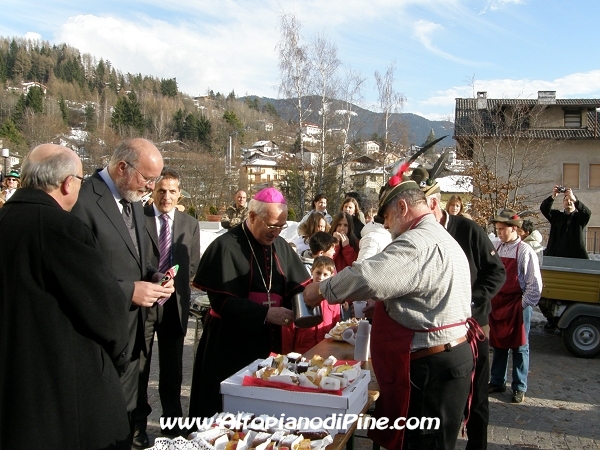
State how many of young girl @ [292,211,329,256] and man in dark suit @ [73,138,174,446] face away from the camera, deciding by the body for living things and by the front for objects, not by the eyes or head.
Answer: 0

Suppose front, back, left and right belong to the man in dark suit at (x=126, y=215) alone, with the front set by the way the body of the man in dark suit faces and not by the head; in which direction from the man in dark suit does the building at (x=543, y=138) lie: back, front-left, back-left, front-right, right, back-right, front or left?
left

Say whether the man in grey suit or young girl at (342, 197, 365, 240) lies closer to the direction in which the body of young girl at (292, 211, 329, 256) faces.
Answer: the man in grey suit

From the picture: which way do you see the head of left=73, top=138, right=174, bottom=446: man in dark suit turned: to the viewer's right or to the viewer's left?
to the viewer's right

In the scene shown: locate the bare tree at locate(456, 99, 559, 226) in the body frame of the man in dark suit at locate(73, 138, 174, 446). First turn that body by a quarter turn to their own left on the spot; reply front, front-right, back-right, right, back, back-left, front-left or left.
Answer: front

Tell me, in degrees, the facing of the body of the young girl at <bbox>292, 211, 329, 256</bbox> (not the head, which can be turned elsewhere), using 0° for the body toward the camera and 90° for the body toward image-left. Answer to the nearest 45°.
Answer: approximately 315°

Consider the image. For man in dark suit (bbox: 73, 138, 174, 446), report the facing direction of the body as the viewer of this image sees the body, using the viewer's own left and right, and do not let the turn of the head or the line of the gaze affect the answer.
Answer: facing the viewer and to the right of the viewer

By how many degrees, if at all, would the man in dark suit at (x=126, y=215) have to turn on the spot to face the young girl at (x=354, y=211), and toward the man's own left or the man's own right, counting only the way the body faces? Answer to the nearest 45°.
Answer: approximately 90° to the man's own left

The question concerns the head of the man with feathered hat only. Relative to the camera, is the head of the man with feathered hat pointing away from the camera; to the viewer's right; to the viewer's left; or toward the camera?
to the viewer's left

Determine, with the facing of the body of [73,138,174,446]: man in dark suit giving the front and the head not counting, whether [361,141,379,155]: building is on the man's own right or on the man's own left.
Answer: on the man's own left

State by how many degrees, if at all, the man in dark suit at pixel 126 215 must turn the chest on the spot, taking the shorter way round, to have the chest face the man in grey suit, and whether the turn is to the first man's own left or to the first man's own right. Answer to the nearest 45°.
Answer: approximately 135° to the first man's own left

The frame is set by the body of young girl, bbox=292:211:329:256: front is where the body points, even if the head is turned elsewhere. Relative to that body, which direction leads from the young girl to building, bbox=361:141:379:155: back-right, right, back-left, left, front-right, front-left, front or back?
back-left

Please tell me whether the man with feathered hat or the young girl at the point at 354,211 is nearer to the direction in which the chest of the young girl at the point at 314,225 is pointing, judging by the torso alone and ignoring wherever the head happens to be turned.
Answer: the man with feathered hat
